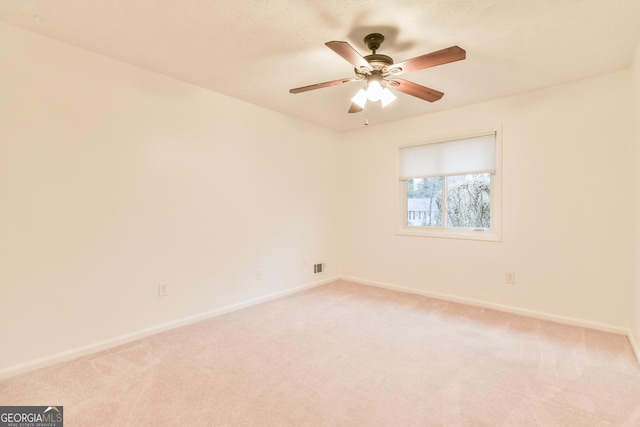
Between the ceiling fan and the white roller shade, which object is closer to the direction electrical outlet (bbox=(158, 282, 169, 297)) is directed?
the ceiling fan

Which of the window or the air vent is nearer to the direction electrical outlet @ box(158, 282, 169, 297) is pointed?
the window

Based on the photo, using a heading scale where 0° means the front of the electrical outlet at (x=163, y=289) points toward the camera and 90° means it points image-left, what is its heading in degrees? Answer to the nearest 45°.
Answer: approximately 0°

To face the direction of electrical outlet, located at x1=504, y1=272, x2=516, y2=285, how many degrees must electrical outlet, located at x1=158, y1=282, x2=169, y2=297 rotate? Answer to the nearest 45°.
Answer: approximately 90° to its left

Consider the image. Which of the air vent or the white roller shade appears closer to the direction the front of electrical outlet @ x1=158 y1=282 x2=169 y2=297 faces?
the white roller shade

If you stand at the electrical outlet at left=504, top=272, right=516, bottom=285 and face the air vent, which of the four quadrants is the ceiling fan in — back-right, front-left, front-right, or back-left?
front-left

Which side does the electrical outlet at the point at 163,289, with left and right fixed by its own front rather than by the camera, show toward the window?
left

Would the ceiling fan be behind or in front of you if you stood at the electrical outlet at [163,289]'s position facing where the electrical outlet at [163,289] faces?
in front

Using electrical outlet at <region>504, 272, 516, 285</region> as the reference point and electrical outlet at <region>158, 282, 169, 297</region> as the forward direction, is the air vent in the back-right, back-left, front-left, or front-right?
front-right

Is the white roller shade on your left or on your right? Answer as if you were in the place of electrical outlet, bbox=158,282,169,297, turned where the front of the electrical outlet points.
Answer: on your left

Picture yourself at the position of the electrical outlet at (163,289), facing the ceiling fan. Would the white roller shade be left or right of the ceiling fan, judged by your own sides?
left
